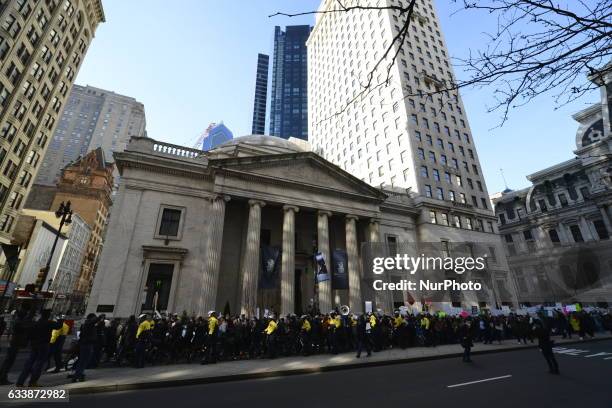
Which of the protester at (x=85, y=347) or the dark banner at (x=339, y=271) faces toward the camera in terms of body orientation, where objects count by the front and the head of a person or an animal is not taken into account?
the dark banner

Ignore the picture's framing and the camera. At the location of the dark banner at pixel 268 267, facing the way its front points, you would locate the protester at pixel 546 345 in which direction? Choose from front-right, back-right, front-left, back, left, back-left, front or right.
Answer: front-left

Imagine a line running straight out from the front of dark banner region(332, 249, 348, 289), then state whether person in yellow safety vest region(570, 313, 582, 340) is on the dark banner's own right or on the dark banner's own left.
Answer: on the dark banner's own left

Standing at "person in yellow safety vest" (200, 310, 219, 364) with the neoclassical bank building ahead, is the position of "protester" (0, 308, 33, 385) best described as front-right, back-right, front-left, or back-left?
back-left

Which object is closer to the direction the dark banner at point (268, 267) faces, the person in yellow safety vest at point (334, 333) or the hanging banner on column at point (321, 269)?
the person in yellow safety vest

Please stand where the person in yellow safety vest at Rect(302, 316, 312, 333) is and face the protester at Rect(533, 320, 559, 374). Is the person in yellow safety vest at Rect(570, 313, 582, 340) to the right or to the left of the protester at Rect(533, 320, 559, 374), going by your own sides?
left

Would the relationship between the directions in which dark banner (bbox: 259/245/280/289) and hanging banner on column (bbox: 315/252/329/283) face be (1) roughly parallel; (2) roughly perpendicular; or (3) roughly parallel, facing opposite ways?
roughly parallel

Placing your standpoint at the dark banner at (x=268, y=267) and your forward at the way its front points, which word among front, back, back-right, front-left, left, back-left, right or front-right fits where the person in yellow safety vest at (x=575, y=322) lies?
left

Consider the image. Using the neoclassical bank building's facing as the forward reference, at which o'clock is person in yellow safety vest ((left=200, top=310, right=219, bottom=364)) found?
The person in yellow safety vest is roughly at 1 o'clock from the neoclassical bank building.

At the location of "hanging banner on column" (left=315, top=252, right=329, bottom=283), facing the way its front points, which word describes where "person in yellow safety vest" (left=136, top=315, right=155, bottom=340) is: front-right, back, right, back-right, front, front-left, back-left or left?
front-right

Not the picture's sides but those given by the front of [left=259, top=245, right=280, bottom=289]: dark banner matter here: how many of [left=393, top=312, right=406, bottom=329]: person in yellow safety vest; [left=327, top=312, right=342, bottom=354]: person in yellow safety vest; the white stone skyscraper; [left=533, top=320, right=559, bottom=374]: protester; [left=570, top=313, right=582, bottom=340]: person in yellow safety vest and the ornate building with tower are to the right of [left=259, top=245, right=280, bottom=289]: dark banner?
0

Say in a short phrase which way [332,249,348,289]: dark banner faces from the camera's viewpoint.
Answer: facing the viewer

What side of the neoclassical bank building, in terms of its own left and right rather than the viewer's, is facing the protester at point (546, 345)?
front
